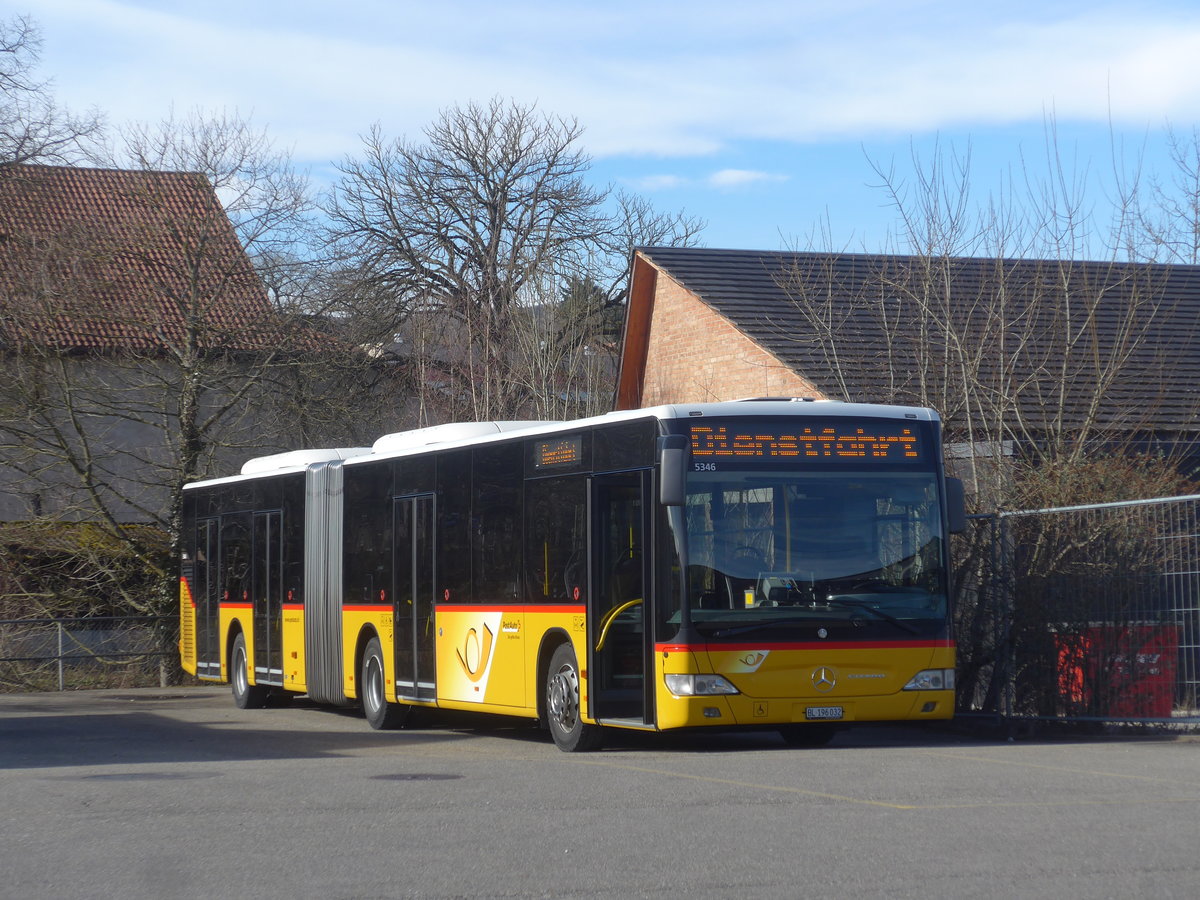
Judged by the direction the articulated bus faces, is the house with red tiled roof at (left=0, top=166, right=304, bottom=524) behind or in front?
behind

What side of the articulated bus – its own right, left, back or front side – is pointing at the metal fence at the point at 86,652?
back

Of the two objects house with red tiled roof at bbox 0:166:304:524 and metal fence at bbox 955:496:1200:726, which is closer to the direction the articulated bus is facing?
the metal fence

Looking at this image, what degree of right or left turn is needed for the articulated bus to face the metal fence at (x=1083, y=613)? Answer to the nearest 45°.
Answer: approximately 90° to its left

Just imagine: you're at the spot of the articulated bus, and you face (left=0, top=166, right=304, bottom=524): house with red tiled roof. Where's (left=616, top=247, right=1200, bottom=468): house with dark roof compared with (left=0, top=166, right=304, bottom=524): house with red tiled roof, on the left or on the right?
right

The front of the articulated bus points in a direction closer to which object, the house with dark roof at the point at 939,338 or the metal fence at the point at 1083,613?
the metal fence

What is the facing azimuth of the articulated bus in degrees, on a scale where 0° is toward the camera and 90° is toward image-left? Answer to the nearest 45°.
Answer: approximately 315°

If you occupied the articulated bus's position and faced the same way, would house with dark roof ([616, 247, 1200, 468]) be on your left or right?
on your left
